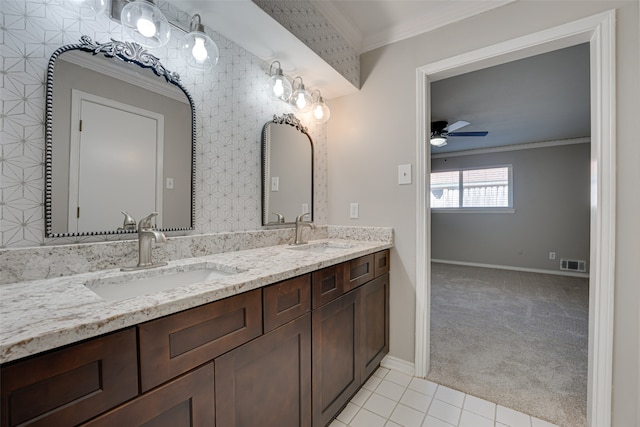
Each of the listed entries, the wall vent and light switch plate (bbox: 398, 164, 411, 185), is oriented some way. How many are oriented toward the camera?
2

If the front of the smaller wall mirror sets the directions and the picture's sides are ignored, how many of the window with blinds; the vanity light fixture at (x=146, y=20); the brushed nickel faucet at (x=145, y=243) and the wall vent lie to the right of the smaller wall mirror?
2

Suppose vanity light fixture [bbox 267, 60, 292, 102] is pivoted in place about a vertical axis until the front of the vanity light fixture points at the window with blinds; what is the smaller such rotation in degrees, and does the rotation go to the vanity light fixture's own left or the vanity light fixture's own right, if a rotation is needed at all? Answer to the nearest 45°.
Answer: approximately 90° to the vanity light fixture's own left

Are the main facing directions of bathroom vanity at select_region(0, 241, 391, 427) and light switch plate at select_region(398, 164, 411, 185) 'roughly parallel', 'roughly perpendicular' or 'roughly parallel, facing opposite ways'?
roughly perpendicular

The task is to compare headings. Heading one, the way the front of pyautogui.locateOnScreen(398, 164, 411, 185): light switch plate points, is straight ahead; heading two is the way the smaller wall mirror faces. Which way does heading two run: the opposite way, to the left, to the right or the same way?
to the left

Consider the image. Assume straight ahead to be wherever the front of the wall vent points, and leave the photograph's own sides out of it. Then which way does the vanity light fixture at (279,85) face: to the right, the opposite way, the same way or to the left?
to the left

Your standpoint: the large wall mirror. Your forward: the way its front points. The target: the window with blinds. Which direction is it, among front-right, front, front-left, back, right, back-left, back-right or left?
front-left

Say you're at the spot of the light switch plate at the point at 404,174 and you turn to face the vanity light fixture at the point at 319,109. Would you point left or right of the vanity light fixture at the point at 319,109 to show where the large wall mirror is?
left

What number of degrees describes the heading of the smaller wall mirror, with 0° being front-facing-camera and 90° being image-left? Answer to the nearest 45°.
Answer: approximately 315°
